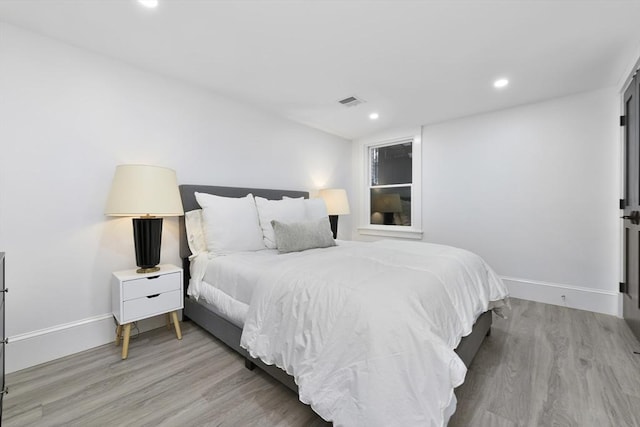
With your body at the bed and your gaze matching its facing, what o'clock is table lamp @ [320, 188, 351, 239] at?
The table lamp is roughly at 8 o'clock from the bed.

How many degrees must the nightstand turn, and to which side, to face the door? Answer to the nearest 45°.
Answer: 0° — it already faces it

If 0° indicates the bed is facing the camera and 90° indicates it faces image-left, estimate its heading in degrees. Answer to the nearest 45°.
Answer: approximately 315°

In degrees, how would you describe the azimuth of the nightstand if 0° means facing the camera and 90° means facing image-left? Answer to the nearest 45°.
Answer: approximately 315°

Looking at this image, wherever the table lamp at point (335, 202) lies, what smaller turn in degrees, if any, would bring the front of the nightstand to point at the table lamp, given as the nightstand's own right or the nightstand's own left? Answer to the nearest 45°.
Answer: approximately 45° to the nightstand's own left
